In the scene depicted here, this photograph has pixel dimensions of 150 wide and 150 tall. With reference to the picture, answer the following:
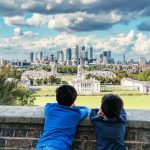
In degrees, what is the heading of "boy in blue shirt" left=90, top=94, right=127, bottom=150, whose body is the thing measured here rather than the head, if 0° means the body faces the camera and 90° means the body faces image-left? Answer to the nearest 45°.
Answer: approximately 180°

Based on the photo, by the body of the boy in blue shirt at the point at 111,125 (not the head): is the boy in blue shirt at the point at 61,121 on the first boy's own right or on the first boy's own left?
on the first boy's own left

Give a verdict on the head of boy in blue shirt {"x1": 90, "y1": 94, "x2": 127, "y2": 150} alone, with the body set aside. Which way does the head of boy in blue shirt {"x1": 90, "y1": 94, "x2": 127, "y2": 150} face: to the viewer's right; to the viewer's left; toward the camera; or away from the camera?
away from the camera

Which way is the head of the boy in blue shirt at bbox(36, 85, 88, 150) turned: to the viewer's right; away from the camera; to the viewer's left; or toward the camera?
away from the camera
